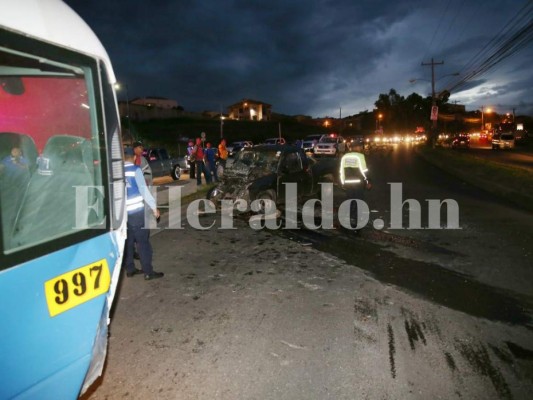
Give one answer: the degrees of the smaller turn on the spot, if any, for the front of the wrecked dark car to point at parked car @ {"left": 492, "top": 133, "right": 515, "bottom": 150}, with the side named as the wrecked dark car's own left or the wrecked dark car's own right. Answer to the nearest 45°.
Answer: approximately 180°

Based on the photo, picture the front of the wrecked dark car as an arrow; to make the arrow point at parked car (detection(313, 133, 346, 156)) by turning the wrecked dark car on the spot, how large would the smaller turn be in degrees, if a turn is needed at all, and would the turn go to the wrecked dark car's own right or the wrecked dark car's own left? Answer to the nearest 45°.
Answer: approximately 135° to the wrecked dark car's own right

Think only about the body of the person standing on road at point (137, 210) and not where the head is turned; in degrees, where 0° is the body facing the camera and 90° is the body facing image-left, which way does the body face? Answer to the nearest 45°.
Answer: approximately 225°

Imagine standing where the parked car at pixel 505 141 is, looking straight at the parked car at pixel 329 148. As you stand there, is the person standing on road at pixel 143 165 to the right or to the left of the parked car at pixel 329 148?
left

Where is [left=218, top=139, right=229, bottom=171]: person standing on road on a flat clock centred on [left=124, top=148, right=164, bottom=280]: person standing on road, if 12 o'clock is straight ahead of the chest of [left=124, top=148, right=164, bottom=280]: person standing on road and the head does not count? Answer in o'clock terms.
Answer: [left=218, top=139, right=229, bottom=171]: person standing on road is roughly at 11 o'clock from [left=124, top=148, right=164, bottom=280]: person standing on road.

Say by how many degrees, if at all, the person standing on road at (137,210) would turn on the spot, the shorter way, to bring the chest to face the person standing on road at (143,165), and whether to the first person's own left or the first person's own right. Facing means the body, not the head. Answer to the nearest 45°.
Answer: approximately 45° to the first person's own left

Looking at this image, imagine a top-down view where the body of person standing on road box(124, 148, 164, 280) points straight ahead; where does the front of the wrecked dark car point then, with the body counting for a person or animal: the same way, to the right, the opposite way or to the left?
the opposite way
